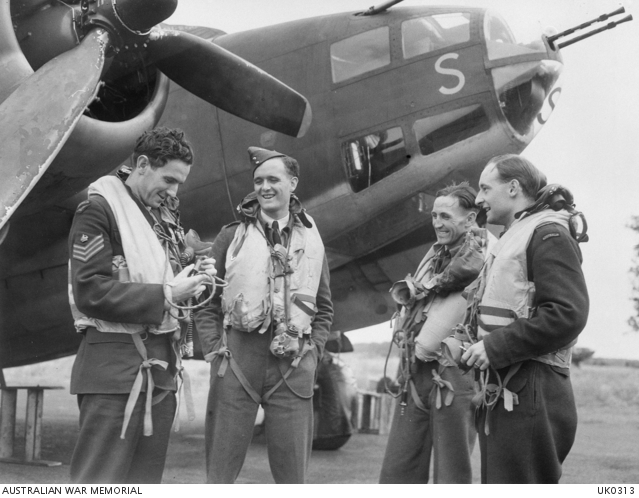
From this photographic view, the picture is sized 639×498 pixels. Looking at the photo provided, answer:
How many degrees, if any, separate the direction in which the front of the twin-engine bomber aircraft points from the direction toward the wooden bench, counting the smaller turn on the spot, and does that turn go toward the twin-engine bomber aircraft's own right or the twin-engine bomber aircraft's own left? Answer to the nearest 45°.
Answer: approximately 135° to the twin-engine bomber aircraft's own right

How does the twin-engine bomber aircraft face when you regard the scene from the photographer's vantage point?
facing the viewer and to the right of the viewer
